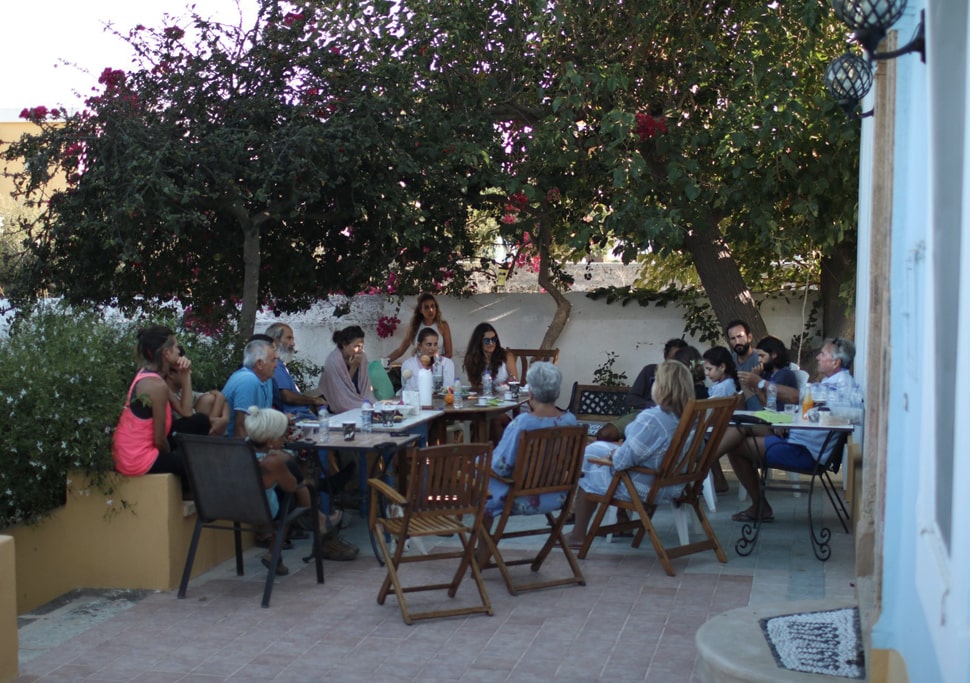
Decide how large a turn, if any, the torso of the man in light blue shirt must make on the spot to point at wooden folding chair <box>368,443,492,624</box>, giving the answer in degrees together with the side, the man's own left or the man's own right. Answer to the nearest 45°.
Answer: approximately 45° to the man's own left

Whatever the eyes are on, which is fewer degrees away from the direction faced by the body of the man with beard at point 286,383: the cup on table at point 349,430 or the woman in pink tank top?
the cup on table

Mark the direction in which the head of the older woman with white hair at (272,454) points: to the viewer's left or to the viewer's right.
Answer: to the viewer's right

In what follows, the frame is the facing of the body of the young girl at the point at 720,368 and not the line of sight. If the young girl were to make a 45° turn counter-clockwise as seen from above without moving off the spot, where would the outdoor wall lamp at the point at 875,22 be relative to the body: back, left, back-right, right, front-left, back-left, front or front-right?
front-left

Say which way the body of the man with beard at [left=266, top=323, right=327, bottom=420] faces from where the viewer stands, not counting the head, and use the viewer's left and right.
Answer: facing to the right of the viewer

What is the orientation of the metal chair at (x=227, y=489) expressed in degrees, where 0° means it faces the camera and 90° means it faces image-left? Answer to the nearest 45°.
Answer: approximately 225°

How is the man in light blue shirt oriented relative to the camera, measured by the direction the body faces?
to the viewer's left

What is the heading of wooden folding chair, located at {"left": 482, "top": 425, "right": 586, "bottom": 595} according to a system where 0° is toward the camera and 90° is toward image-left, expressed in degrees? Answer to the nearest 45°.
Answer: approximately 135°

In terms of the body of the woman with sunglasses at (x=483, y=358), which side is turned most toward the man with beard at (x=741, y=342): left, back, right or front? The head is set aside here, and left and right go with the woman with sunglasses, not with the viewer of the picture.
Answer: left
